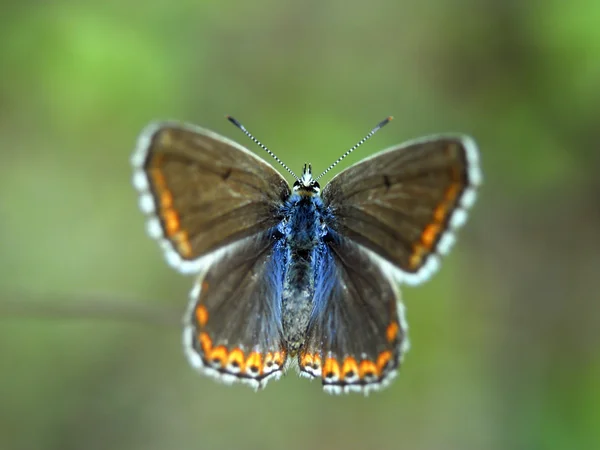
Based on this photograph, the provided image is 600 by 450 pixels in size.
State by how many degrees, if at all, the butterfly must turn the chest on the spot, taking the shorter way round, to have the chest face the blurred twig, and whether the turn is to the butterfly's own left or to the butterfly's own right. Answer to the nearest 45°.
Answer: approximately 90° to the butterfly's own left

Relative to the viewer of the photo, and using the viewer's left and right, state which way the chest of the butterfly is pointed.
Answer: facing away from the viewer
